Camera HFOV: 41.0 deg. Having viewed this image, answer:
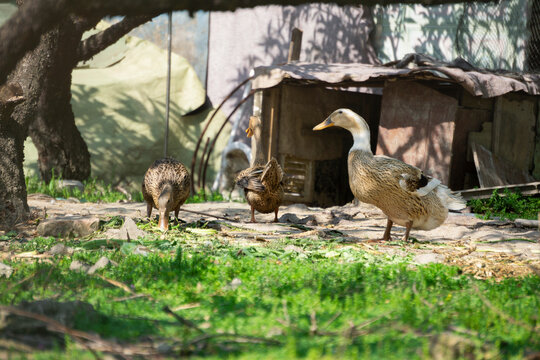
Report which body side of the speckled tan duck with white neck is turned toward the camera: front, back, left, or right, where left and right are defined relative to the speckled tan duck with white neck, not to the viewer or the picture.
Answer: left

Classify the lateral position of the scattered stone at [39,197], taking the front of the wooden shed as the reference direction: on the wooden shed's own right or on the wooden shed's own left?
on the wooden shed's own right

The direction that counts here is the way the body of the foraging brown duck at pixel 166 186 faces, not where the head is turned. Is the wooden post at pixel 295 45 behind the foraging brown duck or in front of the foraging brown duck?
behind

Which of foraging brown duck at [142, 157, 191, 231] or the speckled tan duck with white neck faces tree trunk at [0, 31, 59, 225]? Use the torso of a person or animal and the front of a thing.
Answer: the speckled tan duck with white neck

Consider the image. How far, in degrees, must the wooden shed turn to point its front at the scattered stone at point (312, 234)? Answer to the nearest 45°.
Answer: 0° — it already faces it

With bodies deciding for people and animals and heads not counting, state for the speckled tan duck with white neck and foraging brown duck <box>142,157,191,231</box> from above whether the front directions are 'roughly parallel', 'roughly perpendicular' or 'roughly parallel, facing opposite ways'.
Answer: roughly perpendicular

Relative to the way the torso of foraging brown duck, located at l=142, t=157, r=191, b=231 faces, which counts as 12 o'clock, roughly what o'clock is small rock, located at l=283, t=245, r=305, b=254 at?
The small rock is roughly at 11 o'clock from the foraging brown duck.

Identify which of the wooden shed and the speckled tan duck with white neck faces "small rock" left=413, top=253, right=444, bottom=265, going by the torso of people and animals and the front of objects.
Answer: the wooden shed

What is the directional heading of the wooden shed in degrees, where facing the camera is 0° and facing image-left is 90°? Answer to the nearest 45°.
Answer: approximately 0°

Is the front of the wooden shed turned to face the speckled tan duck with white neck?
yes

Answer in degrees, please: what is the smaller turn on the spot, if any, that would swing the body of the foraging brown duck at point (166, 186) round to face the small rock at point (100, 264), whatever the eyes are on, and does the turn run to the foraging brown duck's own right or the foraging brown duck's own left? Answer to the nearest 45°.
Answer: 0° — it already faces it

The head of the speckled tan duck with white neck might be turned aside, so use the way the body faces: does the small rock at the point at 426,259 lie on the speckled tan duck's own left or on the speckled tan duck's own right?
on the speckled tan duck's own left

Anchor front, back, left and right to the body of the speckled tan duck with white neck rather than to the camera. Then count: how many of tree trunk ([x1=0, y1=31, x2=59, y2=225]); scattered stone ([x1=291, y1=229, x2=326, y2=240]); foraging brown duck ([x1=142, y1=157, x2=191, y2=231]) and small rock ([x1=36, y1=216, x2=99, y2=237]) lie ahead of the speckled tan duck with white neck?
4

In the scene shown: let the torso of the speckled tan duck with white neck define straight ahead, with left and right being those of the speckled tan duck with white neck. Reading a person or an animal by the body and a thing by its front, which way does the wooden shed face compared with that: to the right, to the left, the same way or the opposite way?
to the left
